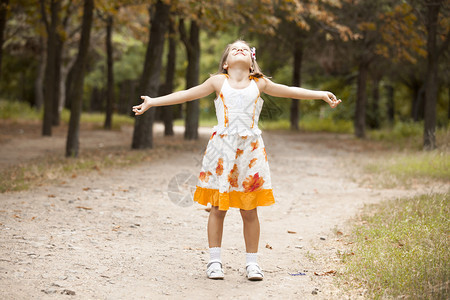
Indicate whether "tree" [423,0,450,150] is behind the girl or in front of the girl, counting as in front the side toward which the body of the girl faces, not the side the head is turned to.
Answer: behind

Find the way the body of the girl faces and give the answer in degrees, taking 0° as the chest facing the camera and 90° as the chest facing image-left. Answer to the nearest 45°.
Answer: approximately 0°
